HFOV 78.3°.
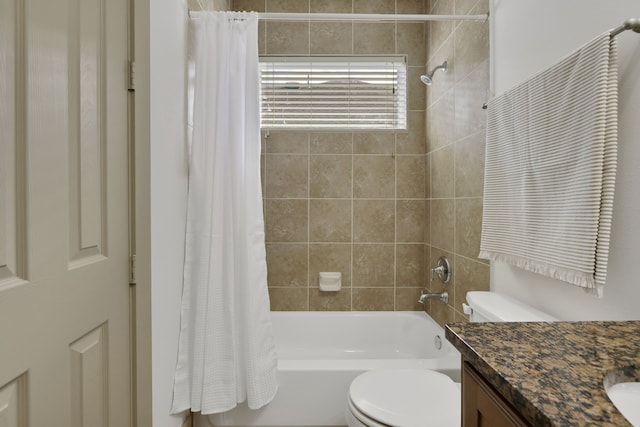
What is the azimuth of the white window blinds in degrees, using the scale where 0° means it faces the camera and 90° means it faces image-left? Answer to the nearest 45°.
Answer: approximately 0°

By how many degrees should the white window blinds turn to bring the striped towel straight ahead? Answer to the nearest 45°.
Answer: approximately 45° to its left

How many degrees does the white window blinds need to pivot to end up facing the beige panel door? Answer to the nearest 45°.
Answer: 0° — it already faces it

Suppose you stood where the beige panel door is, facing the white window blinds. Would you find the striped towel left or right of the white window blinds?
right
